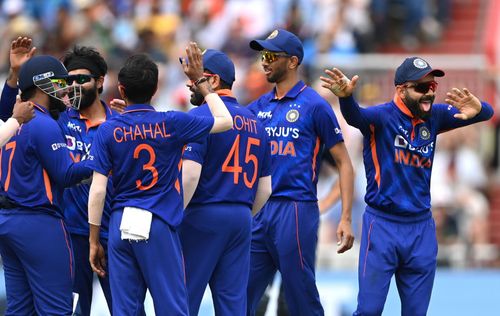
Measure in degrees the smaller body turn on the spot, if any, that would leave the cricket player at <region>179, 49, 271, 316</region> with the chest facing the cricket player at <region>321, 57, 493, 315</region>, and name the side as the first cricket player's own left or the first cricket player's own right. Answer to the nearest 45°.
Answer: approximately 135° to the first cricket player's own right

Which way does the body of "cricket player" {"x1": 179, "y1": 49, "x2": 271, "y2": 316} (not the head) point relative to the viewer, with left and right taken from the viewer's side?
facing away from the viewer and to the left of the viewer

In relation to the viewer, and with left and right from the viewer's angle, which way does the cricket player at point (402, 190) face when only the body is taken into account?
facing the viewer and to the right of the viewer

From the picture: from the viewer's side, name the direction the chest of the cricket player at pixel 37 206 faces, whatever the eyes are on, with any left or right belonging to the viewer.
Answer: facing away from the viewer and to the right of the viewer

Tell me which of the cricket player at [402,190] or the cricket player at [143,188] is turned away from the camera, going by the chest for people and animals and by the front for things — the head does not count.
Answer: the cricket player at [143,188]

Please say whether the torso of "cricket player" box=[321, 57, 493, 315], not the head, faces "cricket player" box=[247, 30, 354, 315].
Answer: no

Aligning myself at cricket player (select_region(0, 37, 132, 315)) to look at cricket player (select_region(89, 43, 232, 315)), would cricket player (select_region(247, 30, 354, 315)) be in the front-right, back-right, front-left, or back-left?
front-left

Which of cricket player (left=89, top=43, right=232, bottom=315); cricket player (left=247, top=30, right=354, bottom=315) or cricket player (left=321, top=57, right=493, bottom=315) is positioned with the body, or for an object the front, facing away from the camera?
cricket player (left=89, top=43, right=232, bottom=315)

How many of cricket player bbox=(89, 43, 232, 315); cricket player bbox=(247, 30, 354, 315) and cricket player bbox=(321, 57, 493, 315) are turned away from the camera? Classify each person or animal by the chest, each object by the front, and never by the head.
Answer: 1

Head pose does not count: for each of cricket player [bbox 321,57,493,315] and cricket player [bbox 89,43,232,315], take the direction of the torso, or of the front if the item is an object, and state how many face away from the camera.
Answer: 1

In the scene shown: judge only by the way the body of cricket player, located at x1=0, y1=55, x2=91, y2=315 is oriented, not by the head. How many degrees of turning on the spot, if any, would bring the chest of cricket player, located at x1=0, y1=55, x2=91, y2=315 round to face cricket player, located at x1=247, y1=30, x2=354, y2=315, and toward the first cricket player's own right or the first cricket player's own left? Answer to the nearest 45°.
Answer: approximately 45° to the first cricket player's own right

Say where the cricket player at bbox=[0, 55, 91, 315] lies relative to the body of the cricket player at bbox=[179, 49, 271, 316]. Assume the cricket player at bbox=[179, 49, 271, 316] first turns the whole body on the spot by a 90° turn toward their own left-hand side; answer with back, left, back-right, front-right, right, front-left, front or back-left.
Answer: front-right

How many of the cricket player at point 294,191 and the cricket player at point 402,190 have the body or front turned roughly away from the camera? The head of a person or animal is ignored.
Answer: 0

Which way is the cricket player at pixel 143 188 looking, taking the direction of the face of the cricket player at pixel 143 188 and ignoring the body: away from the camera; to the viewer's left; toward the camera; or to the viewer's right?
away from the camera

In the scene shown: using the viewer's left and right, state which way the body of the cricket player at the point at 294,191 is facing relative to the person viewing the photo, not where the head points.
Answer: facing the viewer and to the left of the viewer

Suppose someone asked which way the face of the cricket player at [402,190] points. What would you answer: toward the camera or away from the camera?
toward the camera

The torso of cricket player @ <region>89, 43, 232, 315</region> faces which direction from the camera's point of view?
away from the camera
